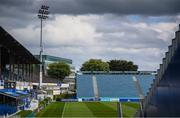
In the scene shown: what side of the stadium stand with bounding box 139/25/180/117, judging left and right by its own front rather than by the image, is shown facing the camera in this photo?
left
